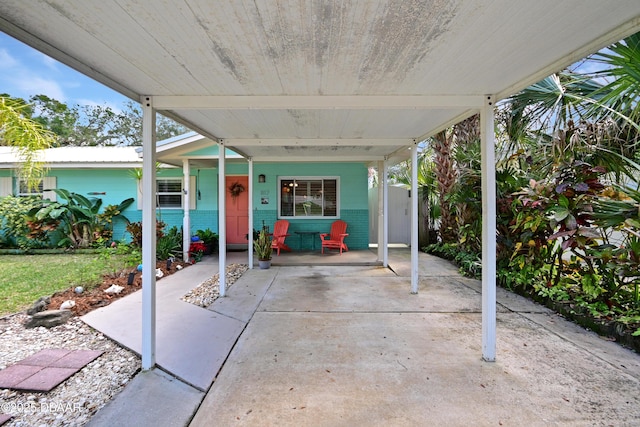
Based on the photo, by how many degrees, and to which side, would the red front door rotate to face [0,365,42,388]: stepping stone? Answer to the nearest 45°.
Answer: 0° — it already faces it

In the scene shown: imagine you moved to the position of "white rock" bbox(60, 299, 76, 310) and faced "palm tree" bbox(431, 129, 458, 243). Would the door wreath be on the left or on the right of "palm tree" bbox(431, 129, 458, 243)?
left

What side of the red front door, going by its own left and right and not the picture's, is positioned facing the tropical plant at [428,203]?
left

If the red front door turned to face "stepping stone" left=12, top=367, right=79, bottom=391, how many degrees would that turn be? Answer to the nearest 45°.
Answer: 0° — it already faces it

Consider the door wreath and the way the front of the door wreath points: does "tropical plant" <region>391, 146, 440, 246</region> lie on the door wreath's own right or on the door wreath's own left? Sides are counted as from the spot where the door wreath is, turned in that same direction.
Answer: on the door wreath's own left

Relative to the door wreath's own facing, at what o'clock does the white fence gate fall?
The white fence gate is roughly at 9 o'clock from the door wreath.

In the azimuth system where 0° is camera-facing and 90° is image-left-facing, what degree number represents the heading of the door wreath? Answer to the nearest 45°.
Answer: approximately 0°
